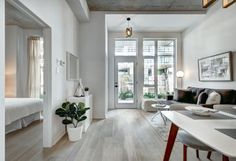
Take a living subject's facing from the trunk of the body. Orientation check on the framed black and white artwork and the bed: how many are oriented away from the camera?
0

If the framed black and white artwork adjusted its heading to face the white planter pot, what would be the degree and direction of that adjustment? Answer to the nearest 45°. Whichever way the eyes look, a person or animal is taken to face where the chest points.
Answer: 0° — it already faces it

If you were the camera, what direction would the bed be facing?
facing the viewer and to the right of the viewer

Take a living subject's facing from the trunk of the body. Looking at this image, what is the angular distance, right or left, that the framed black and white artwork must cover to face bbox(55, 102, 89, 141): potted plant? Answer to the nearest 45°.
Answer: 0° — it already faces it
